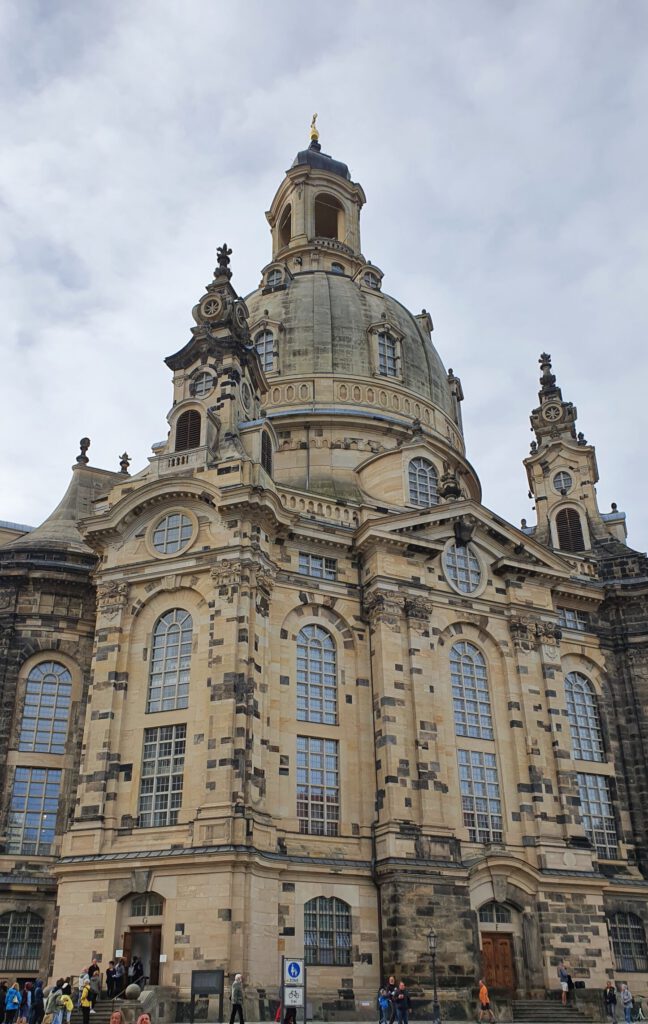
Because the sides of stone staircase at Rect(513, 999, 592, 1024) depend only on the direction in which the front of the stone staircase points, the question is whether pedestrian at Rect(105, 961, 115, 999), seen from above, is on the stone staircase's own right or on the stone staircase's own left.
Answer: on the stone staircase's own right

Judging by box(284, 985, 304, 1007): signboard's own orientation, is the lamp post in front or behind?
behind

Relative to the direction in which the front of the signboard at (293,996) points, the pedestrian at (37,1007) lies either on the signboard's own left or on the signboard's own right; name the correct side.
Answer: on the signboard's own right

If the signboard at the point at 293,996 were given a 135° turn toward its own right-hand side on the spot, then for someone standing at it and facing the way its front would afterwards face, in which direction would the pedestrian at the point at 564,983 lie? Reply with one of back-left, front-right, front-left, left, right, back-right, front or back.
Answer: right

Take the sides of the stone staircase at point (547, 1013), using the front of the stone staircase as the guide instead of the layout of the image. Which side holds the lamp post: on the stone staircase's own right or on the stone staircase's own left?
on the stone staircase's own right

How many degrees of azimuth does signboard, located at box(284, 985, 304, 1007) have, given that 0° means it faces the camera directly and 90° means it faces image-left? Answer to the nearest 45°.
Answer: approximately 0°

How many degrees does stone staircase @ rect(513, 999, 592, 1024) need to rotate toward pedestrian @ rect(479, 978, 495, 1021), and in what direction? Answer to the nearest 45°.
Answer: approximately 45° to its right

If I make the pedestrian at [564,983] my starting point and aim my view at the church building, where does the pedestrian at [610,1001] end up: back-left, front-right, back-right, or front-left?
back-right

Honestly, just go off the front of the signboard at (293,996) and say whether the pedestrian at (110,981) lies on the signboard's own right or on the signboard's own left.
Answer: on the signboard's own right

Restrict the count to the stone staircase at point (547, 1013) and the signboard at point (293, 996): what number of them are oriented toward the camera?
2
